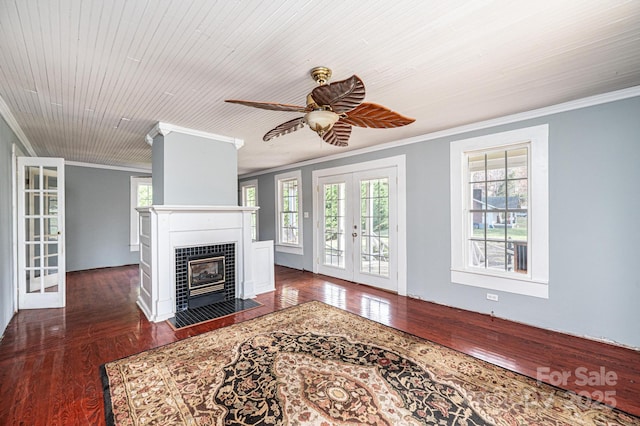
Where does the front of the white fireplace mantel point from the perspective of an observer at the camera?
facing the viewer and to the right of the viewer

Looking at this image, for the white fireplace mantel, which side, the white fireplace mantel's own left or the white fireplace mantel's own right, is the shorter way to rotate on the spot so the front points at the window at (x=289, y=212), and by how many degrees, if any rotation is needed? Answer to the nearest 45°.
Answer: approximately 90° to the white fireplace mantel's own left

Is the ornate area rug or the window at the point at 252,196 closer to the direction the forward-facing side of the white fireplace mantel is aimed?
the ornate area rug

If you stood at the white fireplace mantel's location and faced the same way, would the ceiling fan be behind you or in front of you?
in front
